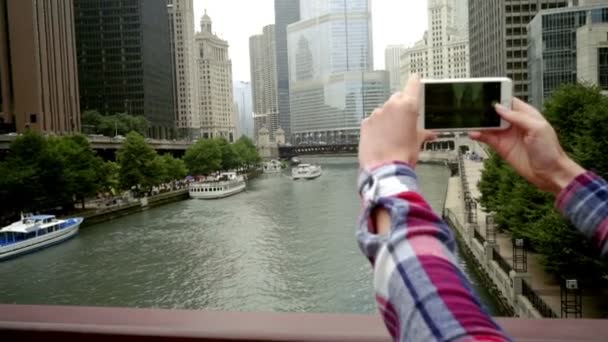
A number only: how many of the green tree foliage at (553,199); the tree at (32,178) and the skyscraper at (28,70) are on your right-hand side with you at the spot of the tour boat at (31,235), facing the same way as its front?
1

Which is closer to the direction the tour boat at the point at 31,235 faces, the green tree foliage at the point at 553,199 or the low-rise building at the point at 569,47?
the low-rise building

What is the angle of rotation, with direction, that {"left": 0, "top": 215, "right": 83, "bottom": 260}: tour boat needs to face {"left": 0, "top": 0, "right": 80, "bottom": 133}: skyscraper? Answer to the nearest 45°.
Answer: approximately 45° to its left

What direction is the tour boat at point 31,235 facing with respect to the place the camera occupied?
facing away from the viewer and to the right of the viewer

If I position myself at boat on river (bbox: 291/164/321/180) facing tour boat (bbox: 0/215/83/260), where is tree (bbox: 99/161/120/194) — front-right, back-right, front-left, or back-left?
front-right

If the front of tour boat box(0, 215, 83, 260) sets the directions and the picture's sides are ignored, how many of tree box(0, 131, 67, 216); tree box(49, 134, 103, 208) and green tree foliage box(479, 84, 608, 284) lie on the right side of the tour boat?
1

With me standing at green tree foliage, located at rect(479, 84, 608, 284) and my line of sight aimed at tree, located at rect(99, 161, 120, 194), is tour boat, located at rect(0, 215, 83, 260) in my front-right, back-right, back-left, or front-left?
front-left

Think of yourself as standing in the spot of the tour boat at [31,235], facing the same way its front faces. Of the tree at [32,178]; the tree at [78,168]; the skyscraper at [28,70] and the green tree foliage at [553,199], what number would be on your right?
1

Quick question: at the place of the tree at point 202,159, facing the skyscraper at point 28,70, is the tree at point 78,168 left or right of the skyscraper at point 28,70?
left

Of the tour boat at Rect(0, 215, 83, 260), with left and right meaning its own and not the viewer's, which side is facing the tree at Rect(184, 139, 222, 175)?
front

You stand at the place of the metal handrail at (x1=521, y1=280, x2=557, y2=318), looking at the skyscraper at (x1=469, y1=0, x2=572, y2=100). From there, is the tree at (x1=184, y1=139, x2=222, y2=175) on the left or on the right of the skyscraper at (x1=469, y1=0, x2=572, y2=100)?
left

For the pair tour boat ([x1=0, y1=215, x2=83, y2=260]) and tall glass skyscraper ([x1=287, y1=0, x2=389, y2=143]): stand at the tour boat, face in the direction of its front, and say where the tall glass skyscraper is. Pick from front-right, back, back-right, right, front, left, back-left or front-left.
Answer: front

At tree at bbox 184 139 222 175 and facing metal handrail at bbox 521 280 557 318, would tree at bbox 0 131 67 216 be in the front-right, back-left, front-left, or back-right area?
front-right

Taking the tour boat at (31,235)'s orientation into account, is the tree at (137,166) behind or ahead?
ahead

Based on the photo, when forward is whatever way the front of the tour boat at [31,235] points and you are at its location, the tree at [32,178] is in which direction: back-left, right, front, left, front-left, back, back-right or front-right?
front-left

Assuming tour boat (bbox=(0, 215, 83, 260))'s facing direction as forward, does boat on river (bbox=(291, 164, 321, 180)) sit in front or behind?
in front

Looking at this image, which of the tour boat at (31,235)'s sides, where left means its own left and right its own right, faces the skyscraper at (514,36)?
front

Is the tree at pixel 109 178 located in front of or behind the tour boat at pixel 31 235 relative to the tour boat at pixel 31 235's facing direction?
in front

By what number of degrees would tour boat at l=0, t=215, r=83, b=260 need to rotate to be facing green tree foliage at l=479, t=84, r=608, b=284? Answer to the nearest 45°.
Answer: approximately 90° to its right
